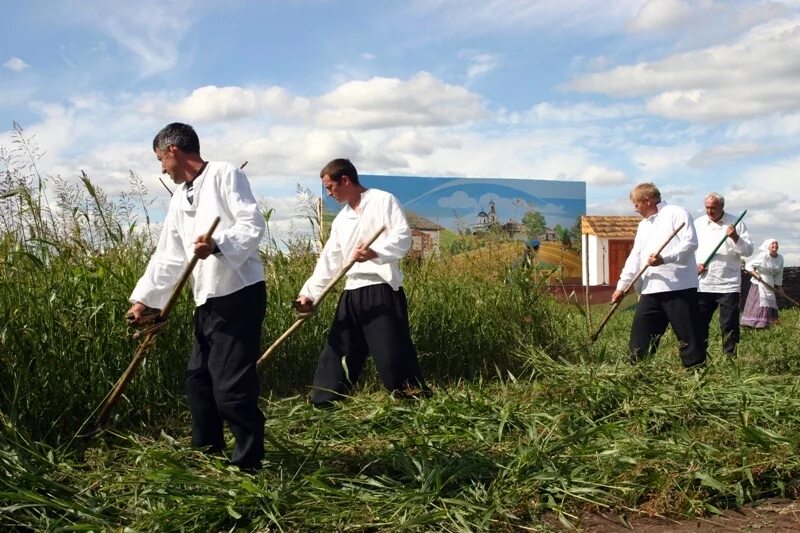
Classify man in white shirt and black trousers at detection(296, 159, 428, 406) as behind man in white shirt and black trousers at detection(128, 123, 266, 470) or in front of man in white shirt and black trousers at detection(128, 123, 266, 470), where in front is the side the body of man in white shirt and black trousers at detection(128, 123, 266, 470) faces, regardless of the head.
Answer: behind

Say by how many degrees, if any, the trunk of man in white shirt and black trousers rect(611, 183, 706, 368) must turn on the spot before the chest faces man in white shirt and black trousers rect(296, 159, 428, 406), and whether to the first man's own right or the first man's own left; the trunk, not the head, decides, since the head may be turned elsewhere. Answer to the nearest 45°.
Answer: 0° — they already face them

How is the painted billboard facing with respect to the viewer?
toward the camera

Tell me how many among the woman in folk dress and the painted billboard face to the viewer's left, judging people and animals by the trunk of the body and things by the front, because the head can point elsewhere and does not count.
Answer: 0

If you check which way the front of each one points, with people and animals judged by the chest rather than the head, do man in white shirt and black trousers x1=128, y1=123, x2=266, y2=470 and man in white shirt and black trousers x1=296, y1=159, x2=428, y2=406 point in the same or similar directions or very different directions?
same or similar directions

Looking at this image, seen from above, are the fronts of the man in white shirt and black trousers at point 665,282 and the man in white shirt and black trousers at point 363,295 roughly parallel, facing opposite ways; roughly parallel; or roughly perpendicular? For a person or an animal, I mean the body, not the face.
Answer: roughly parallel

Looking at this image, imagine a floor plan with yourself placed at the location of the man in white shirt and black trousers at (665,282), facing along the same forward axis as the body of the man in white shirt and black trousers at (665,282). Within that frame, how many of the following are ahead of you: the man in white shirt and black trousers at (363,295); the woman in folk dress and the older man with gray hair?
1

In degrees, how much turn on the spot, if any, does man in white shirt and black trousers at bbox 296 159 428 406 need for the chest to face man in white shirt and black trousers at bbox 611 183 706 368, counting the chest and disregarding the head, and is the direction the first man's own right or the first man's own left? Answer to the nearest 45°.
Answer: approximately 180°

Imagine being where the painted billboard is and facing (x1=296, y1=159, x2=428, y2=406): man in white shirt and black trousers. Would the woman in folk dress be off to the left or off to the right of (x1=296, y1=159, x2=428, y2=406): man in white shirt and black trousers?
left

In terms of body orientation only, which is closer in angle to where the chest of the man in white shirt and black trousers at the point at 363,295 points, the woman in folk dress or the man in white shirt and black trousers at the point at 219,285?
the man in white shirt and black trousers

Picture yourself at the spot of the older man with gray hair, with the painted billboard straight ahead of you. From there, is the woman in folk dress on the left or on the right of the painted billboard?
right

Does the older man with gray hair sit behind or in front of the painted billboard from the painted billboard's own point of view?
in front

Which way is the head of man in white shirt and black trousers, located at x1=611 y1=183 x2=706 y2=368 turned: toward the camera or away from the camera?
toward the camera

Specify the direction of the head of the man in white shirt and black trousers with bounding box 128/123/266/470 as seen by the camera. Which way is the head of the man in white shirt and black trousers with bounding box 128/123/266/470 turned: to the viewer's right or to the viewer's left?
to the viewer's left

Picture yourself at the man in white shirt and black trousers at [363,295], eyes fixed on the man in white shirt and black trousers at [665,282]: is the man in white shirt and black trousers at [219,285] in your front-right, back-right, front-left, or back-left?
back-right
